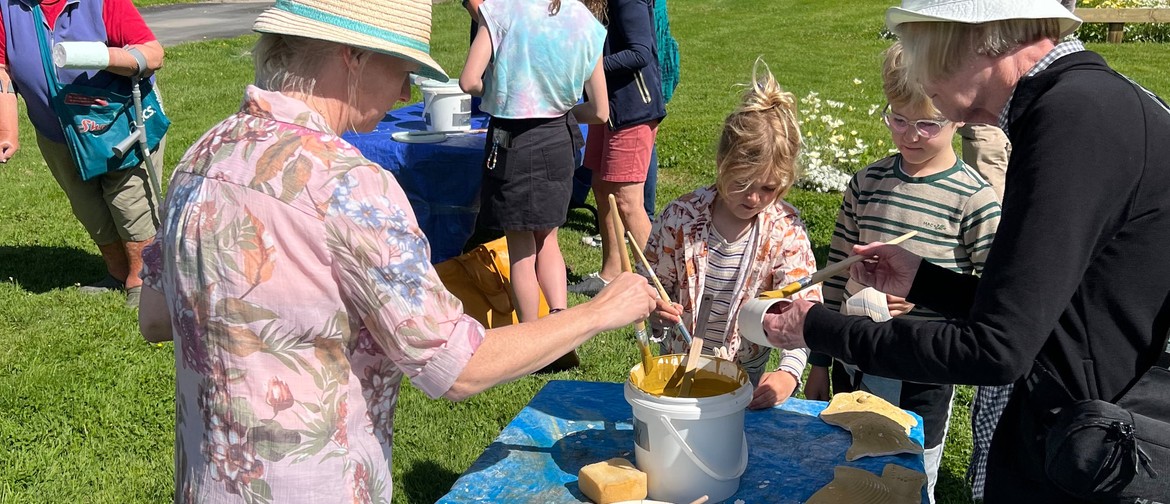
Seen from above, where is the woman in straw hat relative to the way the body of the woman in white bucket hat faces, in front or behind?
in front

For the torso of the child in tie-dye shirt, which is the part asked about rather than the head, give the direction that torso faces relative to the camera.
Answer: away from the camera

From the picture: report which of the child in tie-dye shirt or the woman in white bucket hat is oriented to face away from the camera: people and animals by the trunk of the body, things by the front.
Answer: the child in tie-dye shirt

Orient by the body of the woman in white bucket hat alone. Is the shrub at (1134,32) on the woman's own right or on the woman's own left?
on the woman's own right

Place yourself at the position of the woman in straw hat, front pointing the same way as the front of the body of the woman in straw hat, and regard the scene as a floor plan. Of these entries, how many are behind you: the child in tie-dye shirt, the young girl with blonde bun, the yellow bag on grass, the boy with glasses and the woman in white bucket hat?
0

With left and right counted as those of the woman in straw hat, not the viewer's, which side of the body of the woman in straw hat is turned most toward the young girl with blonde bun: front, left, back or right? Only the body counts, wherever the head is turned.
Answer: front

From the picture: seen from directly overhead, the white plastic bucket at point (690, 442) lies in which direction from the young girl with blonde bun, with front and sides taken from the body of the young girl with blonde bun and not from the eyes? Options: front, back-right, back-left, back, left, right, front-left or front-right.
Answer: front

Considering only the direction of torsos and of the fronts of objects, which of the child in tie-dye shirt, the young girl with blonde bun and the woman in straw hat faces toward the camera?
the young girl with blonde bun

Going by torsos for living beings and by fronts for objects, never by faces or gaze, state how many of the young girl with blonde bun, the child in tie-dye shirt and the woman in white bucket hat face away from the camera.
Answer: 1

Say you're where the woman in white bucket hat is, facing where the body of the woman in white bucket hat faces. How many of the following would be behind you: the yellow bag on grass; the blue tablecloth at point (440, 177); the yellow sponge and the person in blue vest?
0

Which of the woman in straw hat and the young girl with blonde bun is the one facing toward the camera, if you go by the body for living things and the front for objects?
the young girl with blonde bun

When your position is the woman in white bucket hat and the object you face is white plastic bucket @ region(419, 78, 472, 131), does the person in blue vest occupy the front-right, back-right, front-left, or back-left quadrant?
front-left

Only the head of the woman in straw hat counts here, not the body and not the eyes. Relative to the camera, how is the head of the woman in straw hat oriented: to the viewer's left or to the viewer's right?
to the viewer's right

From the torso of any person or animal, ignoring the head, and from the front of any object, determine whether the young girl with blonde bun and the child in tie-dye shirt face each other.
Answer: no

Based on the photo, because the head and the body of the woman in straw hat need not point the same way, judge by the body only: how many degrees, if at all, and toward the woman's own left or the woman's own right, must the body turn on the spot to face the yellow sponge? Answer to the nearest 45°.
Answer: approximately 45° to the woman's own right

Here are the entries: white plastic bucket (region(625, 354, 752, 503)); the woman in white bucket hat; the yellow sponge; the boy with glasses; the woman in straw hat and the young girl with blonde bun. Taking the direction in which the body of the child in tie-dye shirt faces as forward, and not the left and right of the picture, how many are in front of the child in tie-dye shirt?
0

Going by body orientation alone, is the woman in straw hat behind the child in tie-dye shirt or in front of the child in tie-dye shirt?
behind

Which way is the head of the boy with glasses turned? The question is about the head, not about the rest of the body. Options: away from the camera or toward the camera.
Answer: toward the camera

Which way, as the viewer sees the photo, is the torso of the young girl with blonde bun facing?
toward the camera

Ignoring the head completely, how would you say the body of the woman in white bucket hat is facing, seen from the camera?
to the viewer's left

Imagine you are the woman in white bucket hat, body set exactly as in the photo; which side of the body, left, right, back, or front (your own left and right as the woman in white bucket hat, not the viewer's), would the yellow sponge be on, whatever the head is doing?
front

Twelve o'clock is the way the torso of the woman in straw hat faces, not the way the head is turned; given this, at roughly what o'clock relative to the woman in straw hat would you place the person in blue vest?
The person in blue vest is roughly at 10 o'clock from the woman in straw hat.
